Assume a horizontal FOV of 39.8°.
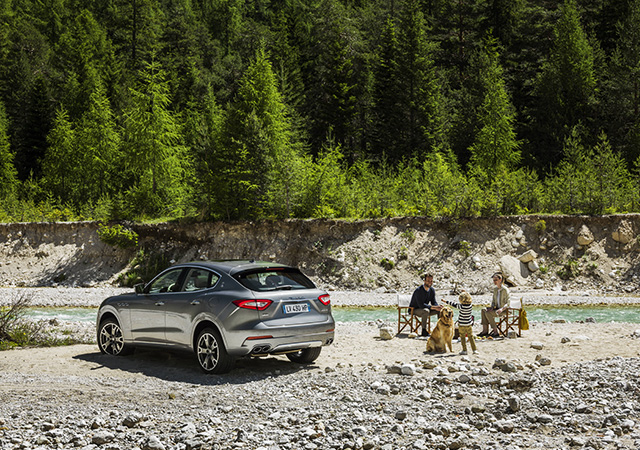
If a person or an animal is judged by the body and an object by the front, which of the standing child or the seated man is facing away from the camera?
the standing child

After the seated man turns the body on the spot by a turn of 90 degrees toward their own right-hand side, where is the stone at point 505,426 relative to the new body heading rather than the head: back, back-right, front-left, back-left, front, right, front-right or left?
front-left

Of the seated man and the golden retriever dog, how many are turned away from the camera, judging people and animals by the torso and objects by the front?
0

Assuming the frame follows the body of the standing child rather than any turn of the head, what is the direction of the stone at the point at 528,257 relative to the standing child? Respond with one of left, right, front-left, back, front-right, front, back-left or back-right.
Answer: front

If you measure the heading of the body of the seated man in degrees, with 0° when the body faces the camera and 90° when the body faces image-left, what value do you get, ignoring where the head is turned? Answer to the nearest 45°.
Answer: approximately 315°

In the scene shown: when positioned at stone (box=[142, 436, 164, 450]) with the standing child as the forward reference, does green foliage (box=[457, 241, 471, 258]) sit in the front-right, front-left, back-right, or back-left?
front-left

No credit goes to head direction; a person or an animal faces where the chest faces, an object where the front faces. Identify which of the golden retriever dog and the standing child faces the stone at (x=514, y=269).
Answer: the standing child

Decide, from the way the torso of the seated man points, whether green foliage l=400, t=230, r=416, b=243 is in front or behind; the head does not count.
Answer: behind

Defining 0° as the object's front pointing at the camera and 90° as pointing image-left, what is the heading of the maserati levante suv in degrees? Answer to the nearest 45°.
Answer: approximately 135°

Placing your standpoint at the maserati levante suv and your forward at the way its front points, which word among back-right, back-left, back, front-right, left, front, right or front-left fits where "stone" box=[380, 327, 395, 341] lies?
right

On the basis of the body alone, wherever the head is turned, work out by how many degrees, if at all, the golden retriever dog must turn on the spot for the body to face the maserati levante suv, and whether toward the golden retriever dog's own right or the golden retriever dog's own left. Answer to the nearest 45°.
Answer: approximately 90° to the golden retriever dog's own right
